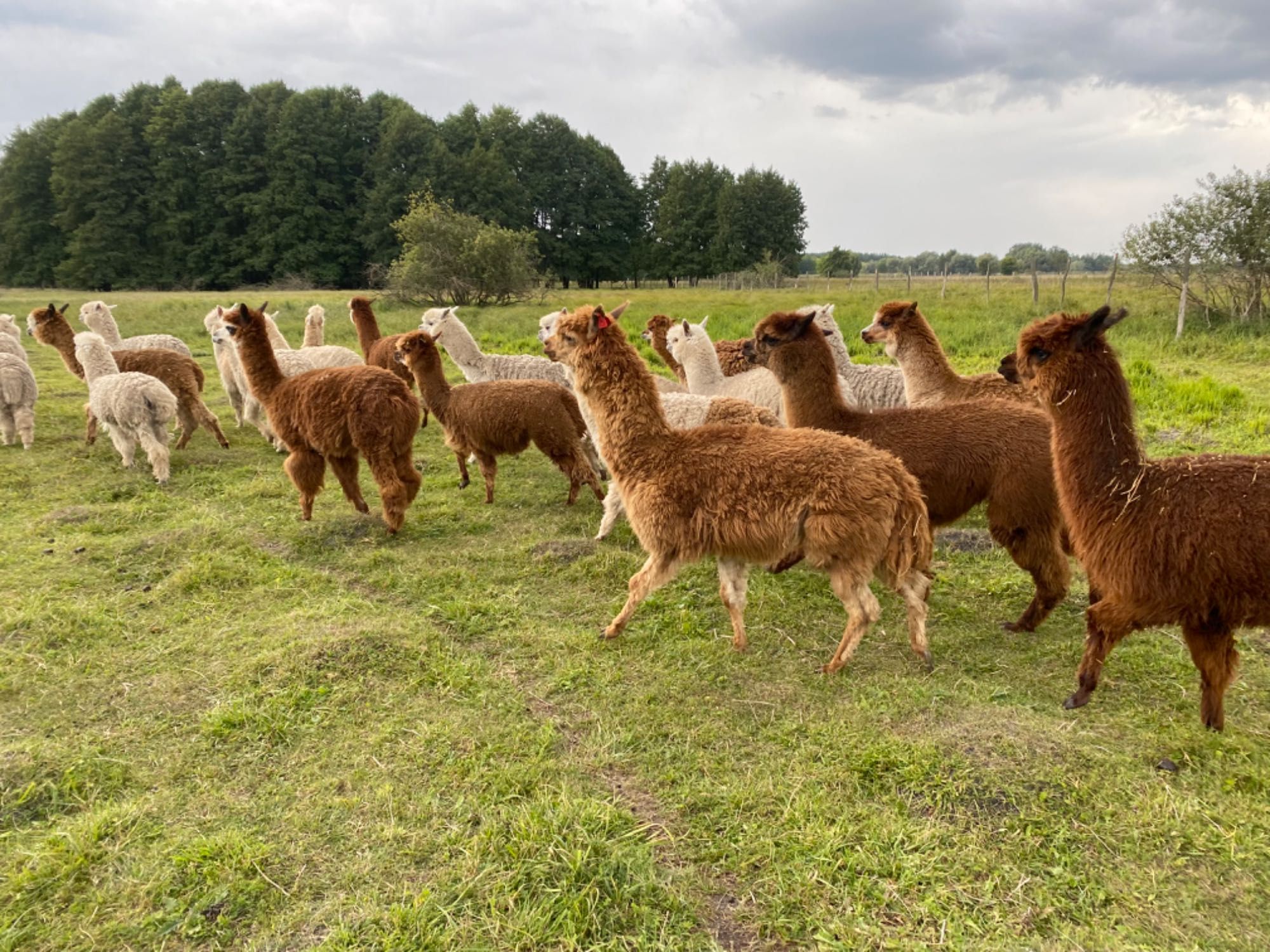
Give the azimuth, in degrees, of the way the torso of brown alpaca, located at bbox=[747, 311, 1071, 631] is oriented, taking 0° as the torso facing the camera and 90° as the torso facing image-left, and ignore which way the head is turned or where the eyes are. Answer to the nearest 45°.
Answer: approximately 90°

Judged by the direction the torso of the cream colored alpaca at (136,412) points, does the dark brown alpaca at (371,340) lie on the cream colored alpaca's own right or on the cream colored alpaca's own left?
on the cream colored alpaca's own right

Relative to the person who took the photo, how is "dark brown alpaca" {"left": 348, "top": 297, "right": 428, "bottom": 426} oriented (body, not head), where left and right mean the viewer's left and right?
facing to the left of the viewer

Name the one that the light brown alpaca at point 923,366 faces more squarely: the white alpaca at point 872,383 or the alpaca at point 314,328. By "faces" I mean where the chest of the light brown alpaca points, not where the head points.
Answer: the alpaca

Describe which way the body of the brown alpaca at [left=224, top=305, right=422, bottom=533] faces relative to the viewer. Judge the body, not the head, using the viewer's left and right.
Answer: facing away from the viewer and to the left of the viewer

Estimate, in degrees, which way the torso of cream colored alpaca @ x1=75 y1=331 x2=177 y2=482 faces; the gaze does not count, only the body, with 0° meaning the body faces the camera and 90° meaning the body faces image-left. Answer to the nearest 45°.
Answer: approximately 135°

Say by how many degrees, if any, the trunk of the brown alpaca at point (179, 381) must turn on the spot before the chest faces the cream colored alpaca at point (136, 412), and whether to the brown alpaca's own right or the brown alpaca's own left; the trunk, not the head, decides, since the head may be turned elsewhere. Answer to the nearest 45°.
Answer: approximately 90° to the brown alpaca's own left

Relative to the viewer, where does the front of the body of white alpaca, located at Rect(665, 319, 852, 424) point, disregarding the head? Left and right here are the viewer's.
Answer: facing to the left of the viewer

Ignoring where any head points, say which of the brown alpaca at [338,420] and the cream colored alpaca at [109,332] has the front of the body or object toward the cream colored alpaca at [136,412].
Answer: the brown alpaca

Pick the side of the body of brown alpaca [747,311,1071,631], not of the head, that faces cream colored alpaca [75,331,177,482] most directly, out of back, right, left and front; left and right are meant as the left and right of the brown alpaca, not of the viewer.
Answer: front

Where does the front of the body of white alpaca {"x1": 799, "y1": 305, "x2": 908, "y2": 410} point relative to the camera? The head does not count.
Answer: to the viewer's left

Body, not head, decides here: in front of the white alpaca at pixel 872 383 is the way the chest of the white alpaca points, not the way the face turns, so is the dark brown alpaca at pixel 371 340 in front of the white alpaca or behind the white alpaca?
in front

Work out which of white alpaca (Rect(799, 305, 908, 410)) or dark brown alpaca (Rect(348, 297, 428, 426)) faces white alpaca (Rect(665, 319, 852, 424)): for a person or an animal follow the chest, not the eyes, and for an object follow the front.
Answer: white alpaca (Rect(799, 305, 908, 410))

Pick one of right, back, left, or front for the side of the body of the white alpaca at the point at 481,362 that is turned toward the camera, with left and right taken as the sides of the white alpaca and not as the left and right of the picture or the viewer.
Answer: left

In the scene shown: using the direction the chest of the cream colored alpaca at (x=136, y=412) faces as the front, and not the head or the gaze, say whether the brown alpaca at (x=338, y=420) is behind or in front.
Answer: behind

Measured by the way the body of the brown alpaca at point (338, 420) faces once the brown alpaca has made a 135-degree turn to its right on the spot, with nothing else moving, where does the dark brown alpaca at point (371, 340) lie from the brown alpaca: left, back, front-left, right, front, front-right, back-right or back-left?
left

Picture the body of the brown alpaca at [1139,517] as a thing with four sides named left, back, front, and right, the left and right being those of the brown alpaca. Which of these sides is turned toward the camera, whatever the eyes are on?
left
